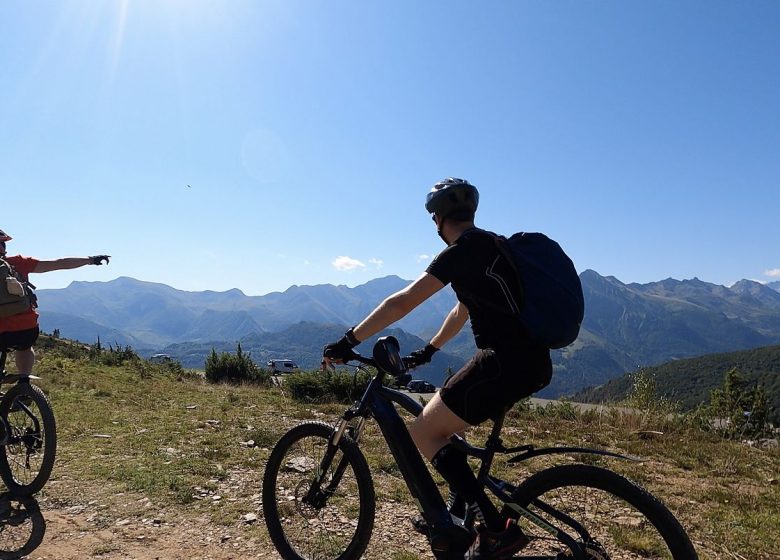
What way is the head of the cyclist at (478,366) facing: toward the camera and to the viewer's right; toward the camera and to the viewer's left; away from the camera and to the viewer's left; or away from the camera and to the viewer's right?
away from the camera and to the viewer's left

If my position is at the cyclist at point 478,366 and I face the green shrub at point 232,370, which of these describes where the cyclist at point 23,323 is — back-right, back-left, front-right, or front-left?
front-left

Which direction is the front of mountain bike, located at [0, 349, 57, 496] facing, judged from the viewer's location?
facing away from the viewer and to the left of the viewer

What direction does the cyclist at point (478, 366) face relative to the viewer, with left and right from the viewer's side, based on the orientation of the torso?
facing away from the viewer and to the left of the viewer

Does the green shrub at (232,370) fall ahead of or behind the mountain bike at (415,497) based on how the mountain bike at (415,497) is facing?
ahead

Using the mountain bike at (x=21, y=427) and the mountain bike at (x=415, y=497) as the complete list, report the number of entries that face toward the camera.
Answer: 0

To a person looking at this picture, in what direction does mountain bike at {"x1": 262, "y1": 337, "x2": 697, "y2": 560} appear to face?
facing away from the viewer and to the left of the viewer

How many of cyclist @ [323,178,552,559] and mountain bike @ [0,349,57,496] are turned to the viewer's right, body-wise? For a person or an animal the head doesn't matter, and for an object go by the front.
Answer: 0

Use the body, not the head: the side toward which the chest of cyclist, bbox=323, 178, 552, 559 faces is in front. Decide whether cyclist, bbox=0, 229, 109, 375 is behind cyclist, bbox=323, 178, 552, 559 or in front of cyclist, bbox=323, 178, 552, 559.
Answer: in front
